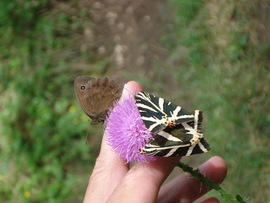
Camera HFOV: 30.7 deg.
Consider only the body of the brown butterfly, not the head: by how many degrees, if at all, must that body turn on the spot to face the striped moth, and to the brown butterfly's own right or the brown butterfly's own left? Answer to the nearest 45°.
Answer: approximately 135° to the brown butterfly's own left

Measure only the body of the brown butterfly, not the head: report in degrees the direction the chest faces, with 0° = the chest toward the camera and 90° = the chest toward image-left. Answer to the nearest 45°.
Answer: approximately 90°
